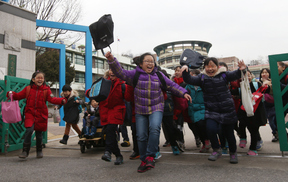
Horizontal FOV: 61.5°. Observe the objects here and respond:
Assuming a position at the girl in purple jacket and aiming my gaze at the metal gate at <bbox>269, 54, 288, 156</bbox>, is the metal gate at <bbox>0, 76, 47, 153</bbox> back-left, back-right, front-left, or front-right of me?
back-left

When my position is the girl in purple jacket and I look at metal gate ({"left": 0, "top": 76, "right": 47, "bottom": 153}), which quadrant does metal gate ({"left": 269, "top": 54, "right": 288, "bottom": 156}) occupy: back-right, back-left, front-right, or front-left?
back-right

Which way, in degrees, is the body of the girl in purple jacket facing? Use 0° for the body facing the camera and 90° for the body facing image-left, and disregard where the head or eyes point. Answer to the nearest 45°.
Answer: approximately 0°

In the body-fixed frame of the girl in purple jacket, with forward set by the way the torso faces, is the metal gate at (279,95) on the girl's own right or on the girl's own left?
on the girl's own left

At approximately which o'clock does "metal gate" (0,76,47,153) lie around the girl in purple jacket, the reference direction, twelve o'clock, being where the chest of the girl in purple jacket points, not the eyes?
The metal gate is roughly at 4 o'clock from the girl in purple jacket.
